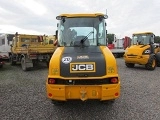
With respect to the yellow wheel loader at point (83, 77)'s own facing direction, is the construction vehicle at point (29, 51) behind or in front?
in front

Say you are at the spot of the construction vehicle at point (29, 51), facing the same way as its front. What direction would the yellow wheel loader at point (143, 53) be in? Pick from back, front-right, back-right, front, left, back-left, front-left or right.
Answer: back-right

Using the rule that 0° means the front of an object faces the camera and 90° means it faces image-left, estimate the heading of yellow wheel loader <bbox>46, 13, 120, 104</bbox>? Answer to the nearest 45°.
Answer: approximately 180°

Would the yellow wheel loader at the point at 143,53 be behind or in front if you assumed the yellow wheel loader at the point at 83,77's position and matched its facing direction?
in front

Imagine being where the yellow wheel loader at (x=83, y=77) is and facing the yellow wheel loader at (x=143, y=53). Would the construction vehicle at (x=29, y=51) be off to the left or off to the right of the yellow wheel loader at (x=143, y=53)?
left

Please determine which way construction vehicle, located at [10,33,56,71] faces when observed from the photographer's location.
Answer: facing away from the viewer and to the left of the viewer
